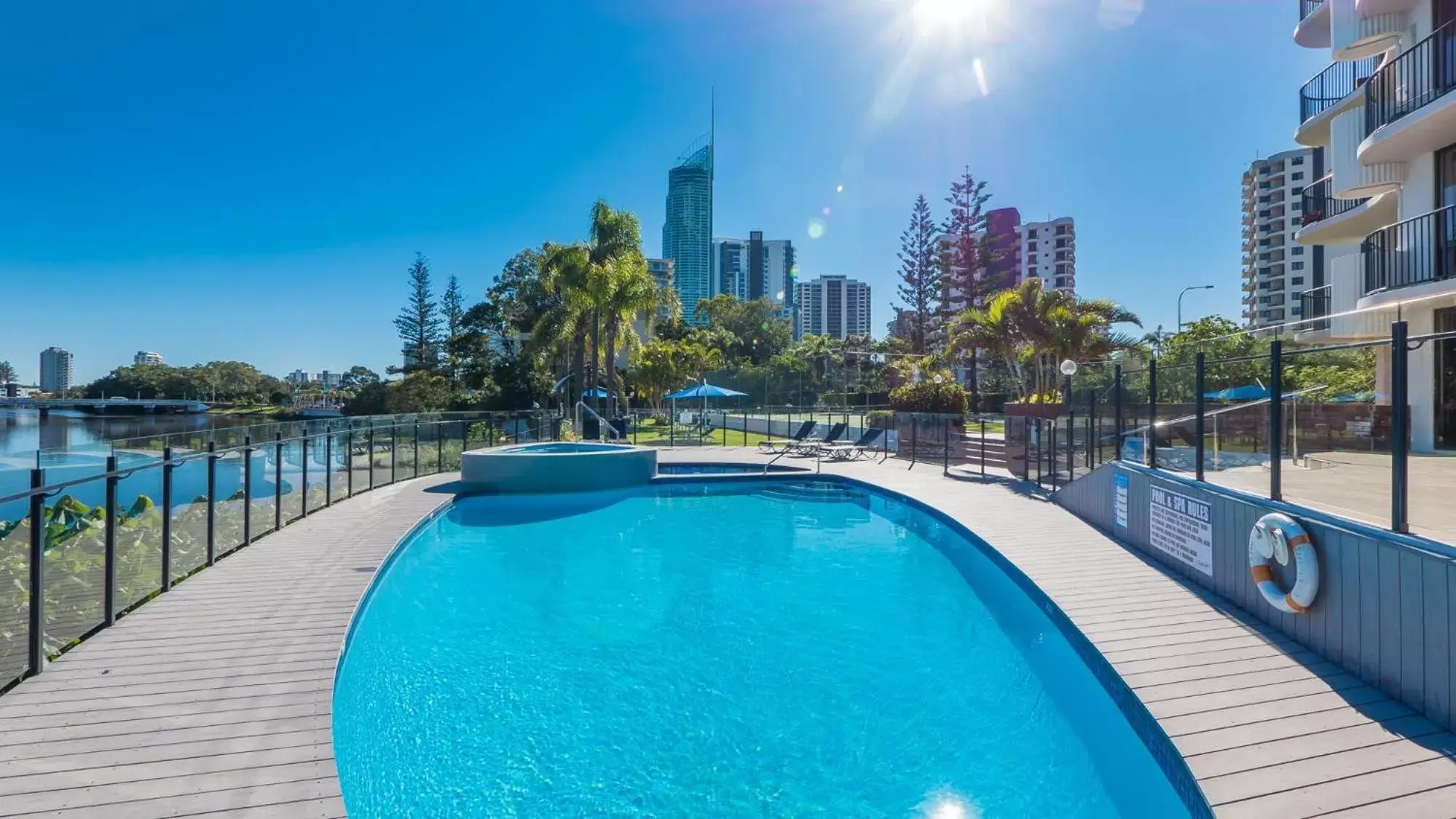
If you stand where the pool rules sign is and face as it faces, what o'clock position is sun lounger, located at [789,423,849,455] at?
The sun lounger is roughly at 3 o'clock from the pool rules sign.

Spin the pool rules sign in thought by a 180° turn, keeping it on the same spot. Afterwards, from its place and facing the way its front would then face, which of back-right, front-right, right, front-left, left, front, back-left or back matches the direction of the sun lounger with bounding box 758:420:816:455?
left

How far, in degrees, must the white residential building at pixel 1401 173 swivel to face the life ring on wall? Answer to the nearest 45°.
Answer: approximately 45° to its left

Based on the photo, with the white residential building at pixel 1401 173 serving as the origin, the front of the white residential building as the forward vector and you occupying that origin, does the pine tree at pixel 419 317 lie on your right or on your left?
on your right

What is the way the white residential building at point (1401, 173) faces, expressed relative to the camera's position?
facing the viewer and to the left of the viewer

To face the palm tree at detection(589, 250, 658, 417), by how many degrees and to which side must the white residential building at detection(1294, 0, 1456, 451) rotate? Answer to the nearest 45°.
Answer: approximately 45° to its right

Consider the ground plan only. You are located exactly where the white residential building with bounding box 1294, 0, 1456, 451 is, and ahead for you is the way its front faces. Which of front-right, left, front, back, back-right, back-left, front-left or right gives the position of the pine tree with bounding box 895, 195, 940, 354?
right

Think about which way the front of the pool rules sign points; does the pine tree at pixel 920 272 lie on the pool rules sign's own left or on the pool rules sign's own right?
on the pool rules sign's own right

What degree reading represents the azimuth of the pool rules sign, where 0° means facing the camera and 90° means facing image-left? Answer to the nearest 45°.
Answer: approximately 45°

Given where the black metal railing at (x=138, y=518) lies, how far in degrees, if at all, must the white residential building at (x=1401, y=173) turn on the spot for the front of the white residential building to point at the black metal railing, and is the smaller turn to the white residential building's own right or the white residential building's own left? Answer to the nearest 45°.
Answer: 0° — it already faces it

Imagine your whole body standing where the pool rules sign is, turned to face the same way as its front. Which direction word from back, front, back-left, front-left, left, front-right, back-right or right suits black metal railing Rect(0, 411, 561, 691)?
front

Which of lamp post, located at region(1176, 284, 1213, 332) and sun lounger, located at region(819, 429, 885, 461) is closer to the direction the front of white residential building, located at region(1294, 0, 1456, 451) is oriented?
the sun lounger

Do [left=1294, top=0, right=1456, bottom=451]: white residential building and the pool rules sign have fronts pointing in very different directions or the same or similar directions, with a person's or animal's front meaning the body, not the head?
same or similar directions

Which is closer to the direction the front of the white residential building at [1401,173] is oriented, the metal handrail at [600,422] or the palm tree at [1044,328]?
the metal handrail

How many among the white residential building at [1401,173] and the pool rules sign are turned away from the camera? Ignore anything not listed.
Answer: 0

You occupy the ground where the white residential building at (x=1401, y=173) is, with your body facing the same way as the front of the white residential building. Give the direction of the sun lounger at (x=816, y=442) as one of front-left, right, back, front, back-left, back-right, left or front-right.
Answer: front-right

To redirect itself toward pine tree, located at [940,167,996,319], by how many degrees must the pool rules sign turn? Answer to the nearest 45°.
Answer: approximately 135° to its right

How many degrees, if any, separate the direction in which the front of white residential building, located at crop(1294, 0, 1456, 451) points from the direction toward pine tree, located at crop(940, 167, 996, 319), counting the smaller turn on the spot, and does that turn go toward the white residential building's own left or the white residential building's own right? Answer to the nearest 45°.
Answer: approximately 90° to the white residential building's own right
